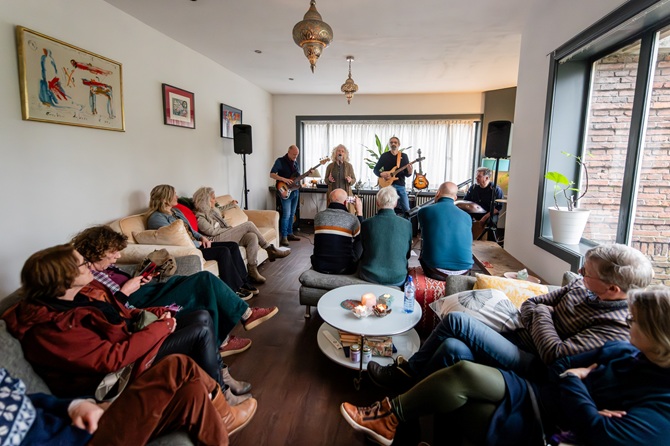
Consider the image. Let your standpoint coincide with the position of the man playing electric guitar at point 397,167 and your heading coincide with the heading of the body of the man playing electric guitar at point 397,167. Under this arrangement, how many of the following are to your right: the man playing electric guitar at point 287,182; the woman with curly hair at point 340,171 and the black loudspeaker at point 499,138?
2

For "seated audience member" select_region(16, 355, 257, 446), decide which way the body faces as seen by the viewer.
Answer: to the viewer's right

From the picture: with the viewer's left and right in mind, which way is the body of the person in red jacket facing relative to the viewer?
facing to the right of the viewer

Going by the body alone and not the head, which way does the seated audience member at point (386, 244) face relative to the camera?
away from the camera

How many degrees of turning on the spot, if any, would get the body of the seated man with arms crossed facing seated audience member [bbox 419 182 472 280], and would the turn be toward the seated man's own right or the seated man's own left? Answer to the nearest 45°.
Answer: approximately 45° to the seated man's own right

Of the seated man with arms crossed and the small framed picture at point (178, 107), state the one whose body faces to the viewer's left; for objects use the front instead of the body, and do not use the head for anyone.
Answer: the seated man with arms crossed

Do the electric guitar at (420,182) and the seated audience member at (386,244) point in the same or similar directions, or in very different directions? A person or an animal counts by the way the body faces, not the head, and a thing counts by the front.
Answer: very different directions

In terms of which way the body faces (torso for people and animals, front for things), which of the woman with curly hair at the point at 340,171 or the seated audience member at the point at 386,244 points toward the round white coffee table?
the woman with curly hair

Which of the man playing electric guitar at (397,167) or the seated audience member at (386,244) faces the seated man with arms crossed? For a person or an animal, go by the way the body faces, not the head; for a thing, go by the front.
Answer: the man playing electric guitar

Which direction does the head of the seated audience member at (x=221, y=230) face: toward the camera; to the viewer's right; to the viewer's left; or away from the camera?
to the viewer's right

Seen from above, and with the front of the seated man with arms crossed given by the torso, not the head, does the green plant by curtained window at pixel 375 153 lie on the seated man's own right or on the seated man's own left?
on the seated man's own right

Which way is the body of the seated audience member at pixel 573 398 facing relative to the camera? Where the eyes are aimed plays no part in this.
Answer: to the viewer's left

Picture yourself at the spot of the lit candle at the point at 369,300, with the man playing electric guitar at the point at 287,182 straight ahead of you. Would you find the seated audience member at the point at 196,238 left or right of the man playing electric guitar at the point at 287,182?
left

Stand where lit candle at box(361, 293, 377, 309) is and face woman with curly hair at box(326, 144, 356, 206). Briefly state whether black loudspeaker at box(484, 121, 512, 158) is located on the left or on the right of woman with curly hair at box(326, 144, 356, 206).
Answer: right

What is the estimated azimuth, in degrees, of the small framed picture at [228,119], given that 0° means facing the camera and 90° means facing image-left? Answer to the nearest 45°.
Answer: approximately 315°
